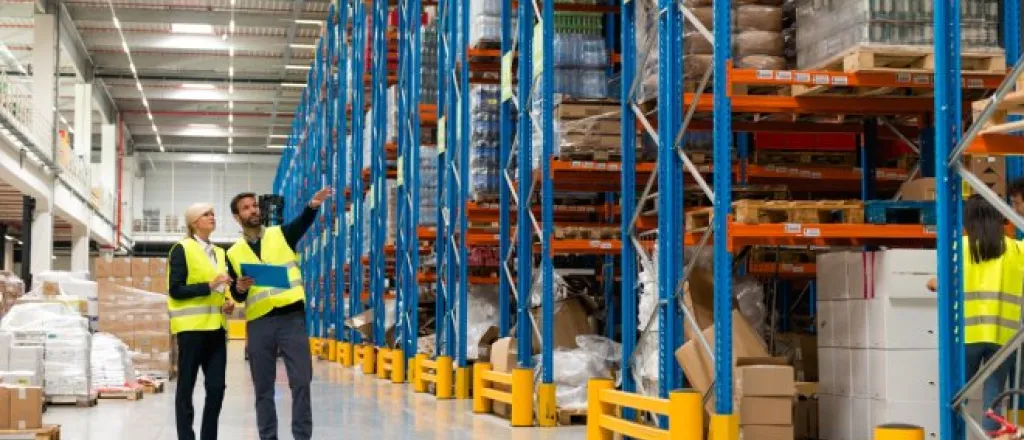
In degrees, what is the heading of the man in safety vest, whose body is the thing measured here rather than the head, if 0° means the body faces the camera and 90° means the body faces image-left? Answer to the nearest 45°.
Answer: approximately 0°

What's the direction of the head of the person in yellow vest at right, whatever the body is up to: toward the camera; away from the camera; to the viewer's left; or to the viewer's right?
away from the camera

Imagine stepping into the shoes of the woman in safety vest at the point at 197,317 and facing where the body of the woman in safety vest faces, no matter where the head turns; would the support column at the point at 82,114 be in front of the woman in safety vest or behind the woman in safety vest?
behind

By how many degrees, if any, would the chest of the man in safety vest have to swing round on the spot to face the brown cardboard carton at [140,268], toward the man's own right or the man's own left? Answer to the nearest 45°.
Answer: approximately 180°

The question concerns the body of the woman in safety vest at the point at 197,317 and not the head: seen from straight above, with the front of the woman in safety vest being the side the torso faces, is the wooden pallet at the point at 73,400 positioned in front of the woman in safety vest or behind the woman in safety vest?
behind

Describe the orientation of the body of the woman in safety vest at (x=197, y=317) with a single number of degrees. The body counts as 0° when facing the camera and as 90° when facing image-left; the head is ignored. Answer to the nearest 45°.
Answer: approximately 315°

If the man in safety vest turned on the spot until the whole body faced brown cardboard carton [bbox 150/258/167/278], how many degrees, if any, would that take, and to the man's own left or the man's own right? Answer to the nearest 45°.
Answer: approximately 180°

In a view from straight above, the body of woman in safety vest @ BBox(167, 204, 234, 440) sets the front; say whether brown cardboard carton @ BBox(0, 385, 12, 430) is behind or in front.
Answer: behind
